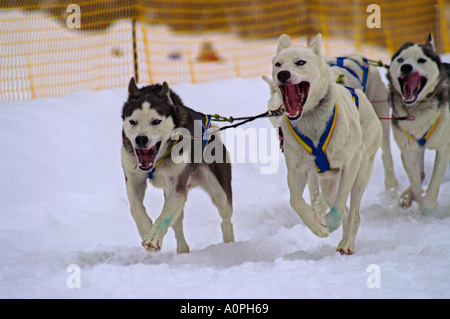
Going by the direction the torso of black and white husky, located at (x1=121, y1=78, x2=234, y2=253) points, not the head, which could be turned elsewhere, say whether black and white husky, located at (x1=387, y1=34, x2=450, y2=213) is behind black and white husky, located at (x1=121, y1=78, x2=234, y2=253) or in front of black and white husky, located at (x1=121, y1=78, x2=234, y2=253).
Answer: behind

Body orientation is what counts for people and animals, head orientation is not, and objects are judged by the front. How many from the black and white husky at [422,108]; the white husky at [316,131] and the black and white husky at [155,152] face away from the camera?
0

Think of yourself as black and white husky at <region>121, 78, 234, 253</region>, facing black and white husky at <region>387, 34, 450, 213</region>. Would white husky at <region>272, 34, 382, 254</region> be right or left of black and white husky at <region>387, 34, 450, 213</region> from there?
right

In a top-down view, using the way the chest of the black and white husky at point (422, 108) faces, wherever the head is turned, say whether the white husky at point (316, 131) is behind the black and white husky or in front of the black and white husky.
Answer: in front

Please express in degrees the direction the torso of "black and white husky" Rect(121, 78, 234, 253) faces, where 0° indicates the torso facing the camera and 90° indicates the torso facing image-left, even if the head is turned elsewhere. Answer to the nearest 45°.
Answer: approximately 45°

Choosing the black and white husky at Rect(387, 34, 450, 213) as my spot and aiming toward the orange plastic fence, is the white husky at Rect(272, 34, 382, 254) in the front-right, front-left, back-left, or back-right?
back-left

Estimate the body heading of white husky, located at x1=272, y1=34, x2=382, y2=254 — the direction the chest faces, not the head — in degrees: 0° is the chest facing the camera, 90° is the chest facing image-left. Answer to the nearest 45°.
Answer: approximately 45°

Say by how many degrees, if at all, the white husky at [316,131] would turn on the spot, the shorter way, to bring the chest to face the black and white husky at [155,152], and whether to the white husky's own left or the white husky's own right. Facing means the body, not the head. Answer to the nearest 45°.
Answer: approximately 45° to the white husky's own right

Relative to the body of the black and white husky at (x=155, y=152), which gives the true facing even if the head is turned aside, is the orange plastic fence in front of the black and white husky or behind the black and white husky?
behind

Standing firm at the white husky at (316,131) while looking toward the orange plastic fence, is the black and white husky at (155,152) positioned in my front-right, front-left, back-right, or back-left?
front-left

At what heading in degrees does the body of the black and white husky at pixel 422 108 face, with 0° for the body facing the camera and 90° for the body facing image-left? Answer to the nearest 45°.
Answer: approximately 0°
